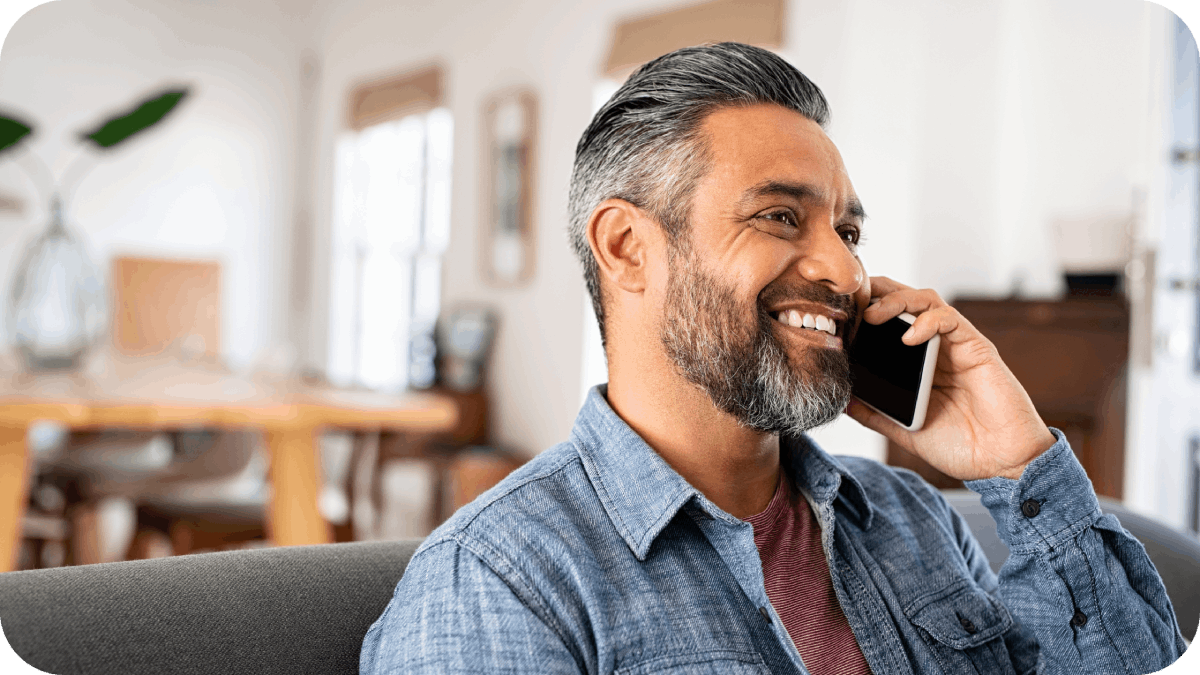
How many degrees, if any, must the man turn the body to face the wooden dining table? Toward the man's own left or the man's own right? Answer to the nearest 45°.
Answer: approximately 180°

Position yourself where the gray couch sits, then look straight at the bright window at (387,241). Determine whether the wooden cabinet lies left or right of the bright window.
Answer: right

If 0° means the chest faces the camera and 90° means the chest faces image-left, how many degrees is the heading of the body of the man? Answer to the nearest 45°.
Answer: approximately 315°

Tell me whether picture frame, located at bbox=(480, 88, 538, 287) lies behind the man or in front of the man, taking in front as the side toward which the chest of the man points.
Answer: behind

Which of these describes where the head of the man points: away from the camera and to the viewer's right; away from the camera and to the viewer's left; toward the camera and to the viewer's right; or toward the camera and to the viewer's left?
toward the camera and to the viewer's right

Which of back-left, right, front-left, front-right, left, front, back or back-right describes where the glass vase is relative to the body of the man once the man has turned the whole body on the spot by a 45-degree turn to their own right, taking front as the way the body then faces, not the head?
back-right
